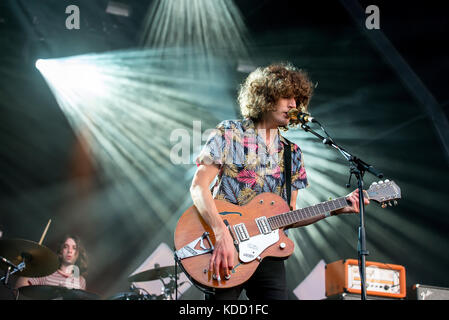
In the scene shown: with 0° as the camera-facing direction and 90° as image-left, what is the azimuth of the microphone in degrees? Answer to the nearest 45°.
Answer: approximately 90°

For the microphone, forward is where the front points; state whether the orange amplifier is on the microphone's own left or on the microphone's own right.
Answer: on the microphone's own right

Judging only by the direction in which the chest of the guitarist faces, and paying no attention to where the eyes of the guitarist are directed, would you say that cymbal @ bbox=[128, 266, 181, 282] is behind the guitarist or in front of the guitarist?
behind

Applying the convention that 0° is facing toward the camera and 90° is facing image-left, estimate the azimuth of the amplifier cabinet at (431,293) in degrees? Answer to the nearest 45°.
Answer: approximately 315°

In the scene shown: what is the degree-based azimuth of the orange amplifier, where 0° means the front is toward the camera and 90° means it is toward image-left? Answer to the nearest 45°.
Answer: approximately 315°

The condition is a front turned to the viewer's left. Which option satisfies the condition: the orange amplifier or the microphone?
the microphone
